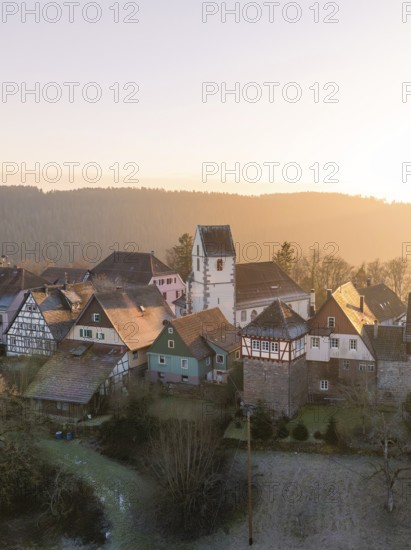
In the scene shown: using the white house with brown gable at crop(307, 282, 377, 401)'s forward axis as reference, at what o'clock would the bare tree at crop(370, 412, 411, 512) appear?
The bare tree is roughly at 11 o'clock from the white house with brown gable.

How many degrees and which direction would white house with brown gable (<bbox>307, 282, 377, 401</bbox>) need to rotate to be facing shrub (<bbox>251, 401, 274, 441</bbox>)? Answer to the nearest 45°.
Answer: approximately 45° to its right

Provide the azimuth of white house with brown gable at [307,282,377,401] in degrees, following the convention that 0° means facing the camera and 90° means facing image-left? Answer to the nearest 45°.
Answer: approximately 0°

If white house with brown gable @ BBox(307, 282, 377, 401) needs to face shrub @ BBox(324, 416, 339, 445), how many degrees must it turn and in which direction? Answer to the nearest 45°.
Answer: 0° — it already faces it

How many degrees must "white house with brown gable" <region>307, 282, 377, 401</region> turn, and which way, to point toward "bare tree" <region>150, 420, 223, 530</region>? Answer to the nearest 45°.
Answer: approximately 45° to its right

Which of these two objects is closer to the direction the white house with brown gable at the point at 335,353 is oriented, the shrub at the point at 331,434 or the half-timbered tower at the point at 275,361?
the shrub

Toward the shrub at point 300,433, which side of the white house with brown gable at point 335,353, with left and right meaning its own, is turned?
front

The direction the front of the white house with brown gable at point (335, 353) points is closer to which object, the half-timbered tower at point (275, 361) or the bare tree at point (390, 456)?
the bare tree
